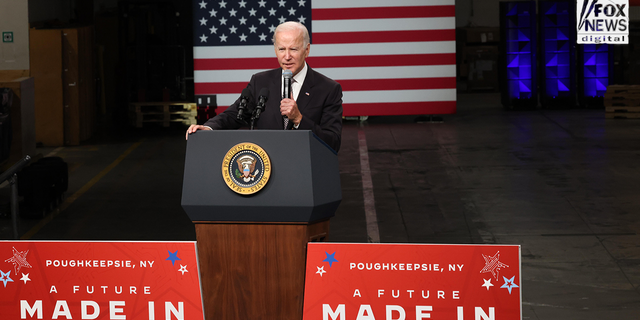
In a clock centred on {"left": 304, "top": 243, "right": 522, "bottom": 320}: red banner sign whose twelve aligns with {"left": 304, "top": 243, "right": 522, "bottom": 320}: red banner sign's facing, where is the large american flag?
The large american flag is roughly at 6 o'clock from the red banner sign.

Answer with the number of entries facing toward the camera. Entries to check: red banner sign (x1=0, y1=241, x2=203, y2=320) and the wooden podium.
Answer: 2

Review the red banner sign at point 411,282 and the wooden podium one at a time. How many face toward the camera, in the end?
2

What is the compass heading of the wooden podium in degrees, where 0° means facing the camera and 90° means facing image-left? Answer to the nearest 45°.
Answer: approximately 0°

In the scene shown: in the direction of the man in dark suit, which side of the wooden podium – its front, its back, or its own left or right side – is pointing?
back

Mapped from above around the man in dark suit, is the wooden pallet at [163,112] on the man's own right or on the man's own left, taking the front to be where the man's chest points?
on the man's own right

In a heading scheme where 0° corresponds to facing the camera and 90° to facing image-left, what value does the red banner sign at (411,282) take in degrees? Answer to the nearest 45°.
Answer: approximately 0°
